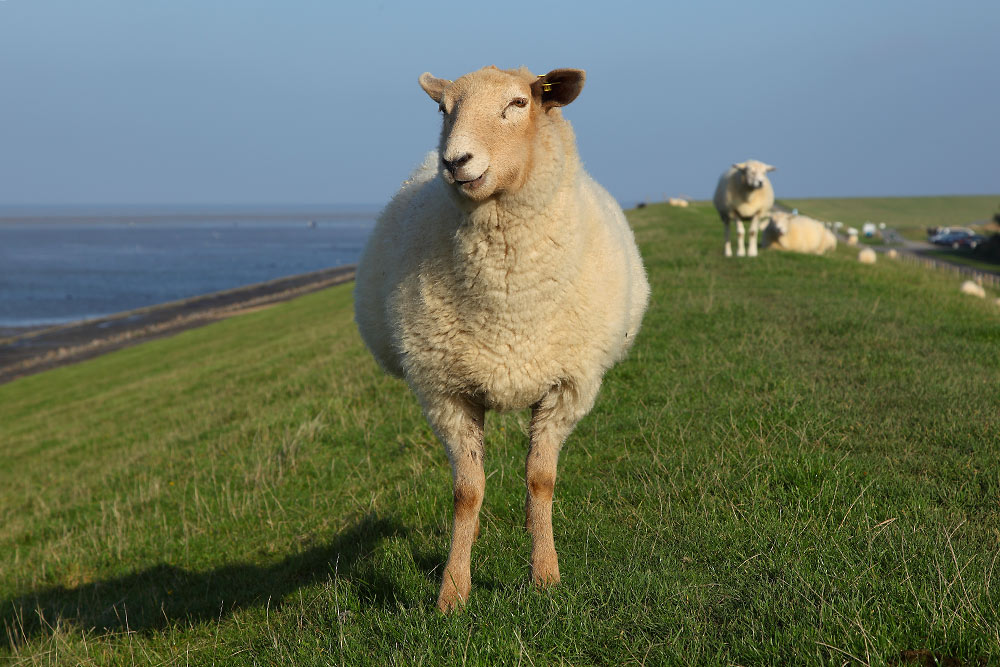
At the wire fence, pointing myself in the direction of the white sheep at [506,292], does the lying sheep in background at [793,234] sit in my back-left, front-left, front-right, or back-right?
front-right

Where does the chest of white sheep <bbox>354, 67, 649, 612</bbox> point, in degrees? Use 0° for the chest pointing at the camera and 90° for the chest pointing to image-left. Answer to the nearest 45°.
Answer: approximately 0°

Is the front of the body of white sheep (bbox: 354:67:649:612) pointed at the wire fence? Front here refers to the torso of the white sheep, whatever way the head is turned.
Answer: no

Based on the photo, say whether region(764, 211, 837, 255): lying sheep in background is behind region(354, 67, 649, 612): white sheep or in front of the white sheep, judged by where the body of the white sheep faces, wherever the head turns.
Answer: behind

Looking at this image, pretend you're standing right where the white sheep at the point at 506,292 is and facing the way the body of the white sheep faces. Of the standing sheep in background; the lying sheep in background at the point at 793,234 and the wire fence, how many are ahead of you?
0

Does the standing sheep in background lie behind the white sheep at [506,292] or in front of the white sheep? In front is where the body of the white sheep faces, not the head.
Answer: behind
